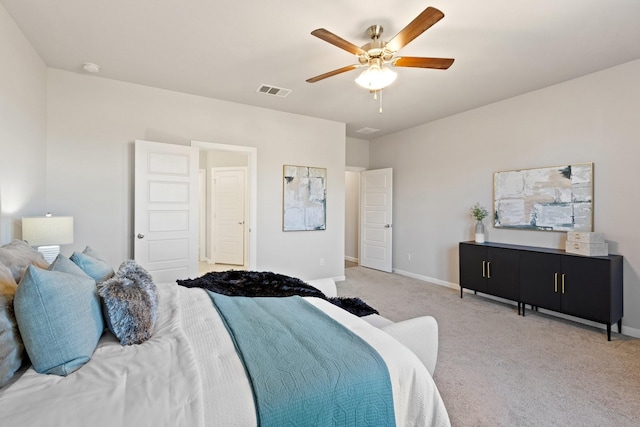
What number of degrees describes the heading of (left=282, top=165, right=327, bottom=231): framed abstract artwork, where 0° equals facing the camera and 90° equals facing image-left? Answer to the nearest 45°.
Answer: approximately 315°

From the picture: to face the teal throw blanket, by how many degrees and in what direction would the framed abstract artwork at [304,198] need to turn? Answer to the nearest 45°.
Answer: approximately 45° to its right

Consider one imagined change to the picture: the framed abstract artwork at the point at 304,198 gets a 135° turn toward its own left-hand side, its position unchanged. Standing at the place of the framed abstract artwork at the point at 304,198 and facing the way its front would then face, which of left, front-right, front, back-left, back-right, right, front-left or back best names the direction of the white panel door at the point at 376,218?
front-right

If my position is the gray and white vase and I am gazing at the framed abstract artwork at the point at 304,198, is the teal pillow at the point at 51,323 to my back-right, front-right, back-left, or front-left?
front-left

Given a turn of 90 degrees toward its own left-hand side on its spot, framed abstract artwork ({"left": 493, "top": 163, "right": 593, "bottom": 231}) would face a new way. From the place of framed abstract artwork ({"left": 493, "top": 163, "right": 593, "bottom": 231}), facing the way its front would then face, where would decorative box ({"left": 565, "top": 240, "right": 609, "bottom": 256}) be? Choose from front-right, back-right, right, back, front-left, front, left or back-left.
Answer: front

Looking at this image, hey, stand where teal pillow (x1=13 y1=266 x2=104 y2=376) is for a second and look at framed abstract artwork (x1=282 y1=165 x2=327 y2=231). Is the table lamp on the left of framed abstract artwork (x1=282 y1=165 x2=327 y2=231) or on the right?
left

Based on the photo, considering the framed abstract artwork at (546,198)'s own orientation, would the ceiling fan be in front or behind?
in front

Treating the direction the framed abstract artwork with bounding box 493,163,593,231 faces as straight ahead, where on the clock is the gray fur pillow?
The gray fur pillow is roughly at 11 o'clock from the framed abstract artwork.

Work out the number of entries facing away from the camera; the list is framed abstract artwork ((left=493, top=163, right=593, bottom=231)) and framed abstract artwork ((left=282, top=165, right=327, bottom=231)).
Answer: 0

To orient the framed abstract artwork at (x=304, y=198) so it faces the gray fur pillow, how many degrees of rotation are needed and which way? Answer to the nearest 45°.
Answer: approximately 45° to its right

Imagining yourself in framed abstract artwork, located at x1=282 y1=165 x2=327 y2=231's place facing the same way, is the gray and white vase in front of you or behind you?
in front

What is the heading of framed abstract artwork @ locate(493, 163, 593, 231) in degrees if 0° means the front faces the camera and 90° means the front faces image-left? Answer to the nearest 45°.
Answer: approximately 45°

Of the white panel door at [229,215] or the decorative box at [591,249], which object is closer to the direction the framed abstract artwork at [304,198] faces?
the decorative box

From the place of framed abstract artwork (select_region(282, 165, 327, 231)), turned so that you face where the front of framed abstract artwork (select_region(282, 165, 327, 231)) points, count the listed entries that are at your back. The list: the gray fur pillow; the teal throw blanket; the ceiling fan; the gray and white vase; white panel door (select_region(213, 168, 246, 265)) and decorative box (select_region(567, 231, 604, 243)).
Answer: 1
